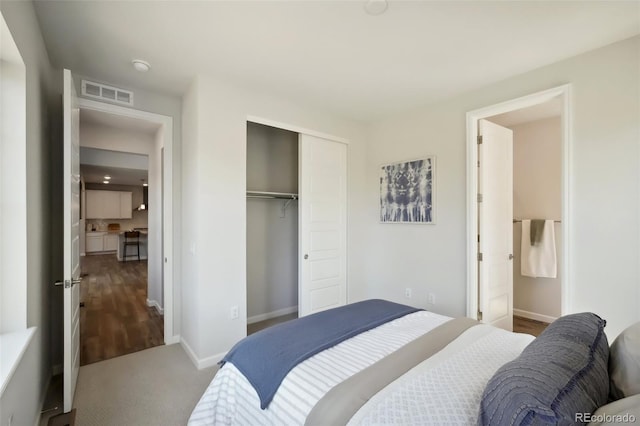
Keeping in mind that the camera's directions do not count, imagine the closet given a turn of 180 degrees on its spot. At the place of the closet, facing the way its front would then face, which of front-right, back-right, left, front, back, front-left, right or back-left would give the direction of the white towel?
back-right

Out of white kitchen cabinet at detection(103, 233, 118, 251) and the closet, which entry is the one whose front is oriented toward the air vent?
the white kitchen cabinet

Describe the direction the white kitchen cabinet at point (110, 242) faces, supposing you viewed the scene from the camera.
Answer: facing the viewer

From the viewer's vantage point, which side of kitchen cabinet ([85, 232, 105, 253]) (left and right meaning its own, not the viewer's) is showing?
front

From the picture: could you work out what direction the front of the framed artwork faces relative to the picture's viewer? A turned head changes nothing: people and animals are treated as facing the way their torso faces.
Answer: facing the viewer and to the left of the viewer

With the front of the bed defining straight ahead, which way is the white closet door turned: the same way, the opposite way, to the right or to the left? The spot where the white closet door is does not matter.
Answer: the opposite way

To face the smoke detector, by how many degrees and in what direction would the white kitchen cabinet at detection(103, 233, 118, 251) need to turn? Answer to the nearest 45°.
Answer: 0° — it already faces it

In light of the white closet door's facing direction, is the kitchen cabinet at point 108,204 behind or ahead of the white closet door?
behind

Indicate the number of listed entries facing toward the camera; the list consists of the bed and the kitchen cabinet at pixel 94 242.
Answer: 1

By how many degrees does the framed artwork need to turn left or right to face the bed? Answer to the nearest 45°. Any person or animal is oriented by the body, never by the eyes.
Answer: approximately 45° to its left

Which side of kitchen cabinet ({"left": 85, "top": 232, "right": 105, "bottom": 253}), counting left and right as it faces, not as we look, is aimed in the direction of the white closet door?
front

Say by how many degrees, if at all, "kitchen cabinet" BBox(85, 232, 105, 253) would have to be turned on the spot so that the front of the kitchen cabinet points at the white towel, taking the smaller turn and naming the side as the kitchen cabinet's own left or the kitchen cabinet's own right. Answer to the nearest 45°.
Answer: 0° — it already faces it

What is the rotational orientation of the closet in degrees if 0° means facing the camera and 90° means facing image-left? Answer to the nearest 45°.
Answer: approximately 315°

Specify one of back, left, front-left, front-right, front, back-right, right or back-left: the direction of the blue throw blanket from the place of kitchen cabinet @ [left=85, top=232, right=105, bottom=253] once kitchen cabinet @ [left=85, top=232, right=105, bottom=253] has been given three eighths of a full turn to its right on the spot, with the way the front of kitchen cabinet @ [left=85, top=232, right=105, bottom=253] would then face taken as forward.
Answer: back-left

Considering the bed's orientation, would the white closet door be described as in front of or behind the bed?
in front

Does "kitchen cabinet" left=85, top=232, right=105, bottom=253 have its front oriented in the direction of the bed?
yes

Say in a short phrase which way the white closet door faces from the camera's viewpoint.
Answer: facing the viewer and to the right of the viewer
